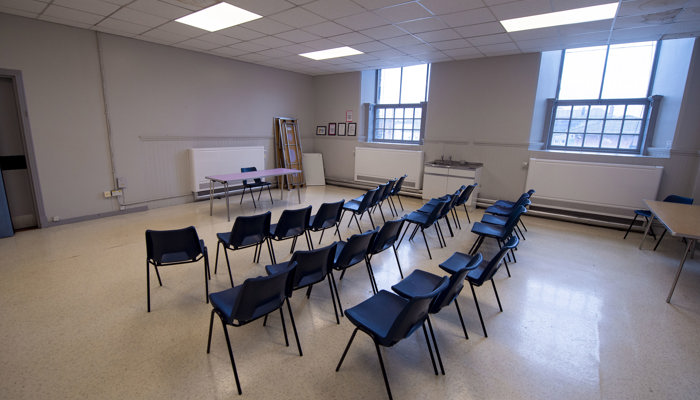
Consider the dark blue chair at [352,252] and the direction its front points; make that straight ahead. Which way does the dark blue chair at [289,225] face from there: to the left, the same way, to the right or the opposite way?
the same way

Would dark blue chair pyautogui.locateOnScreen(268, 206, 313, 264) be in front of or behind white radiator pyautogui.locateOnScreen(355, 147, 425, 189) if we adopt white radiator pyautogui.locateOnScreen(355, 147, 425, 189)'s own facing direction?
in front

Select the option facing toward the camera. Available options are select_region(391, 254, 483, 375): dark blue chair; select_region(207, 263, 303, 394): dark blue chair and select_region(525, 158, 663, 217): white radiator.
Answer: the white radiator

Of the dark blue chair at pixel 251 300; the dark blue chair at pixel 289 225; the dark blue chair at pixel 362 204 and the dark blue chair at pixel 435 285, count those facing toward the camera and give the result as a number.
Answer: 0

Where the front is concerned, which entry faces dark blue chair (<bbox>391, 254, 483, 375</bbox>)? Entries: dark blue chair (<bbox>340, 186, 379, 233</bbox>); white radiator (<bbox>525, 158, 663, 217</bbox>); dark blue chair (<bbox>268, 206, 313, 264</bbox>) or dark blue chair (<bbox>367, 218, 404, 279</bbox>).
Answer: the white radiator

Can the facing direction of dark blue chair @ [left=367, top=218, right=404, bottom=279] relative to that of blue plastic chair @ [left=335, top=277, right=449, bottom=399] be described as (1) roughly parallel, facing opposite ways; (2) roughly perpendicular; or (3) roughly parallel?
roughly parallel

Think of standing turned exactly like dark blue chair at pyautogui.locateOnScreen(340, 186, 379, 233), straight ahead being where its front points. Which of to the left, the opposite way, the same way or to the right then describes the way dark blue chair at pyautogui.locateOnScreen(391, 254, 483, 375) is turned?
the same way

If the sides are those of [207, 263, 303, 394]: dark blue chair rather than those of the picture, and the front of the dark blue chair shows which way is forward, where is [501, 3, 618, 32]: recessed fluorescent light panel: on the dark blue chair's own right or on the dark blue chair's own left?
on the dark blue chair's own right

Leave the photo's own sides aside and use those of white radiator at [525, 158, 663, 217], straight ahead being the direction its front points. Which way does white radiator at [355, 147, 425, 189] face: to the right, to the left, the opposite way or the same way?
the same way

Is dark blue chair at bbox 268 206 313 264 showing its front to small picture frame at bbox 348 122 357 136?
no

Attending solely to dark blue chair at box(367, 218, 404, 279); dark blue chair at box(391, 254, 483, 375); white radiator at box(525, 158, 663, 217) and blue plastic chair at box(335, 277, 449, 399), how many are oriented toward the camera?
1

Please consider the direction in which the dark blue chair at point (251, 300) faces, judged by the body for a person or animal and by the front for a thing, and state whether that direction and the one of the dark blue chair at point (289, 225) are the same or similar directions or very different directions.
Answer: same or similar directions

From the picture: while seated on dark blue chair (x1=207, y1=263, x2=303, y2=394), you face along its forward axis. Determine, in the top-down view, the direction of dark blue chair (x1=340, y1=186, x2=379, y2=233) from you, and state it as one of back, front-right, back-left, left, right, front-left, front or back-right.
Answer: right

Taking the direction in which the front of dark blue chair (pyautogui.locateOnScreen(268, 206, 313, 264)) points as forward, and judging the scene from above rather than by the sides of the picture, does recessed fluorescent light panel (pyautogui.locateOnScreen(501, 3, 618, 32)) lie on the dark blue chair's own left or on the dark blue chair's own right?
on the dark blue chair's own right
